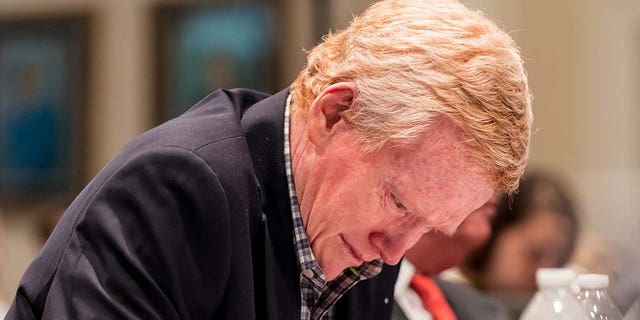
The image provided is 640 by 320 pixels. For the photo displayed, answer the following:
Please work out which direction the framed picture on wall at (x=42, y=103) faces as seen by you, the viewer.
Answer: facing the viewer

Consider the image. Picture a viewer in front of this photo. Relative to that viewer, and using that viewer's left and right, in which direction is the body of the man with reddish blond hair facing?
facing the viewer and to the right of the viewer

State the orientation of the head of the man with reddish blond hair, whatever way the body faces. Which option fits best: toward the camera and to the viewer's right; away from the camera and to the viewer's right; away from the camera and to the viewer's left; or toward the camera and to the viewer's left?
toward the camera and to the viewer's right

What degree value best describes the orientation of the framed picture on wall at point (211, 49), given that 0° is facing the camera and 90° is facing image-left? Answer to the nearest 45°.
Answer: approximately 0°

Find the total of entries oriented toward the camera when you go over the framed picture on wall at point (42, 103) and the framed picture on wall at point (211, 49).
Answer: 2

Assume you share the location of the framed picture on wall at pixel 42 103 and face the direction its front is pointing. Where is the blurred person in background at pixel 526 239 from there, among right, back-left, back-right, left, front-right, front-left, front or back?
front-left

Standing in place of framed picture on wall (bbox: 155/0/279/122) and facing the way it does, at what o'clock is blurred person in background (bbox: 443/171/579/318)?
The blurred person in background is roughly at 11 o'clock from the framed picture on wall.

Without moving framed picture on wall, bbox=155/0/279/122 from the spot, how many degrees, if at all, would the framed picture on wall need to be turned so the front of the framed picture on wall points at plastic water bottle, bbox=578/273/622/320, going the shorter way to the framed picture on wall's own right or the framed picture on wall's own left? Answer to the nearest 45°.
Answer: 0° — it already faces it

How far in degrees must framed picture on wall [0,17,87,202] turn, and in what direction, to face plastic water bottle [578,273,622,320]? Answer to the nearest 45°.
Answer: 0° — it already faces it

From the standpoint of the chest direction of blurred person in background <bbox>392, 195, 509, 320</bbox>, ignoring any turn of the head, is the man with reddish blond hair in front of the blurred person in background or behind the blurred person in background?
in front
